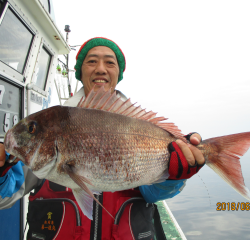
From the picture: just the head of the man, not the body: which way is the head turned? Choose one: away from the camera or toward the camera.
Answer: toward the camera

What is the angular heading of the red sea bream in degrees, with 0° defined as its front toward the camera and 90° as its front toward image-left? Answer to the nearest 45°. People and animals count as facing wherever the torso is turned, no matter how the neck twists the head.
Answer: approximately 90°

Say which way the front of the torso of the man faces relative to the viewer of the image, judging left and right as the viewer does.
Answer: facing the viewer
